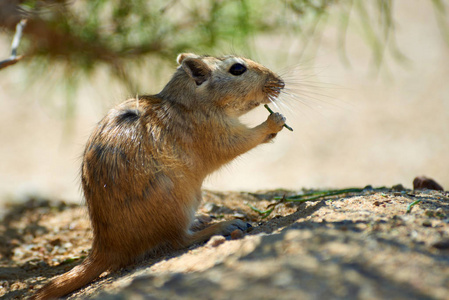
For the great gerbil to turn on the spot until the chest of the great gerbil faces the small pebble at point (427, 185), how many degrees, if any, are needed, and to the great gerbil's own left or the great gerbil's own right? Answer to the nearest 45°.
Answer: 0° — it already faces it

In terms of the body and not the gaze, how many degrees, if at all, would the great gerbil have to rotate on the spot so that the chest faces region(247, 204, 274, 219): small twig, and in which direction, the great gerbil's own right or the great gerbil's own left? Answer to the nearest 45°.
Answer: approximately 45° to the great gerbil's own left

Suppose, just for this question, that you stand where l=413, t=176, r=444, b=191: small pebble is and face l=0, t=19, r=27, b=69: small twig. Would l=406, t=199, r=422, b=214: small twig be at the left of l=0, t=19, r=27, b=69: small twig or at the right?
left

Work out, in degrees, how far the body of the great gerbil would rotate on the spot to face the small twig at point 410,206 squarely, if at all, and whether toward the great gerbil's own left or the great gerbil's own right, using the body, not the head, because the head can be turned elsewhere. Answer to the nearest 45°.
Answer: approximately 45° to the great gerbil's own right

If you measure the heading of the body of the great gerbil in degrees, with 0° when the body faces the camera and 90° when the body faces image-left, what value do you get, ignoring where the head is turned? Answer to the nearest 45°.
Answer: approximately 270°
